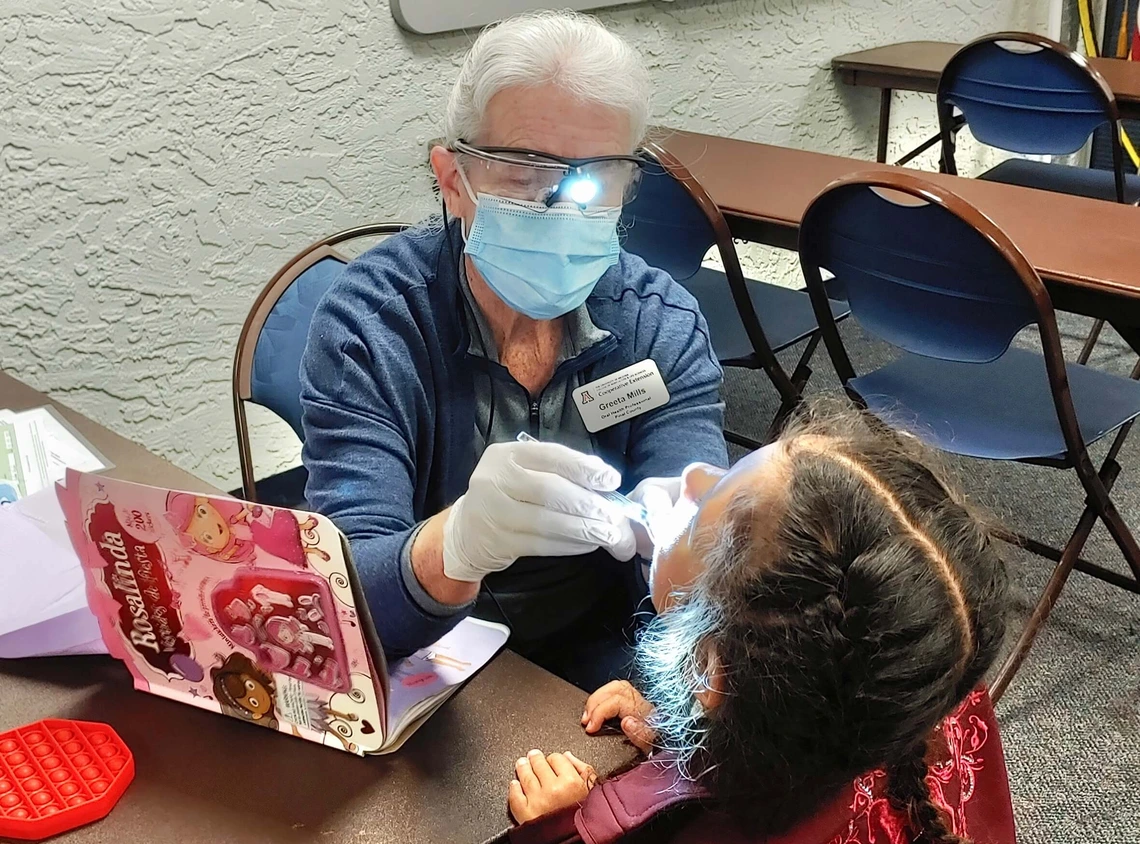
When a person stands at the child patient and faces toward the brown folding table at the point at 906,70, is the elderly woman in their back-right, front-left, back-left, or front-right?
front-left

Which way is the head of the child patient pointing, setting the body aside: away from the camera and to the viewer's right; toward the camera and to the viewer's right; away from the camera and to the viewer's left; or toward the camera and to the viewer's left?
away from the camera and to the viewer's left

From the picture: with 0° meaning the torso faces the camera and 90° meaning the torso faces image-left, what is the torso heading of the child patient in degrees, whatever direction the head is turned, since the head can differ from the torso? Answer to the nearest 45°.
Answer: approximately 135°

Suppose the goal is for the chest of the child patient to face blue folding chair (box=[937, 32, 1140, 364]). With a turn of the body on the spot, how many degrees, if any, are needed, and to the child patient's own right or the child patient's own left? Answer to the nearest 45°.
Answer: approximately 45° to the child patient's own right

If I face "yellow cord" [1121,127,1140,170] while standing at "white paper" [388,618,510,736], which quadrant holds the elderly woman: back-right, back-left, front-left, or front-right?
front-left

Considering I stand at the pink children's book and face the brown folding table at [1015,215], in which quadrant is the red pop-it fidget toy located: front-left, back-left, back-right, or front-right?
back-left

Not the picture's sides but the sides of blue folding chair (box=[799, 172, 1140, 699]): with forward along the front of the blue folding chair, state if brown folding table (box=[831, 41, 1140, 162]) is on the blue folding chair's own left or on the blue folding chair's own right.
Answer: on the blue folding chair's own left
